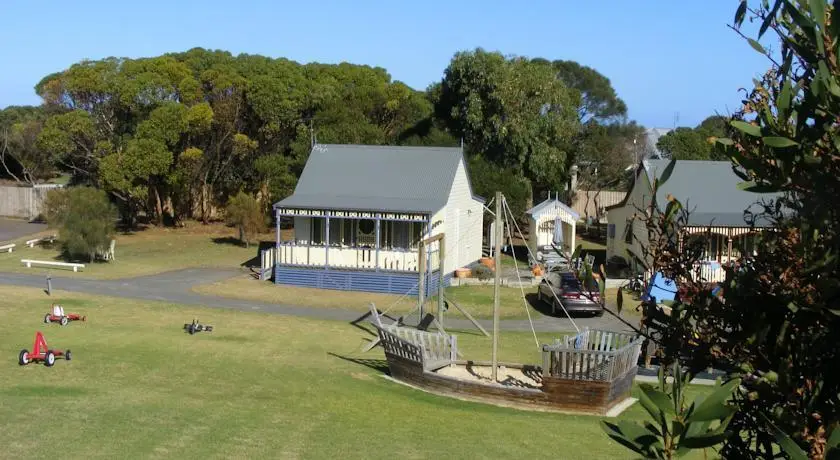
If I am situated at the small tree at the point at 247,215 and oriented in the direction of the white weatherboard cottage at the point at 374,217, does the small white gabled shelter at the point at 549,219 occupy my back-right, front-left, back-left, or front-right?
front-left

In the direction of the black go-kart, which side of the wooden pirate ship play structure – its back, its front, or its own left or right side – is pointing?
front

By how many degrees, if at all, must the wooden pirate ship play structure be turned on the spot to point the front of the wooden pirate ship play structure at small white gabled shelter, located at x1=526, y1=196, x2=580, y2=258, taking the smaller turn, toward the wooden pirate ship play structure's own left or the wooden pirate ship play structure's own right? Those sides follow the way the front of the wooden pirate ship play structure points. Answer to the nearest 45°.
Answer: approximately 45° to the wooden pirate ship play structure's own right

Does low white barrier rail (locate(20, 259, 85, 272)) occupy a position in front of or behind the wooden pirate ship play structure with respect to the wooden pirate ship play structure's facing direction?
in front

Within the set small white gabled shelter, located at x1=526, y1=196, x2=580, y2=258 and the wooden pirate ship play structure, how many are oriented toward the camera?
1

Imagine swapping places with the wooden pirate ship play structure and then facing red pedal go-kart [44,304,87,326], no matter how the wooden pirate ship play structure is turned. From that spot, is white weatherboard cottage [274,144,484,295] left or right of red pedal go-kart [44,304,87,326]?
right

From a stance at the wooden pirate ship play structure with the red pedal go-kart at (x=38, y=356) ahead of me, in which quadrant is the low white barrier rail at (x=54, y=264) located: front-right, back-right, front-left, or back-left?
front-right

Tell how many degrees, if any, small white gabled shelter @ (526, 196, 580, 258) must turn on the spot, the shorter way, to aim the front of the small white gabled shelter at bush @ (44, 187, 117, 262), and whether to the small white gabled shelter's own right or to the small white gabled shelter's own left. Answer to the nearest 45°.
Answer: approximately 90° to the small white gabled shelter's own right

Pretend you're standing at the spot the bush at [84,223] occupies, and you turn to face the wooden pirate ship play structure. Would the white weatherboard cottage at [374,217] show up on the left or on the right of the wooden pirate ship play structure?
left

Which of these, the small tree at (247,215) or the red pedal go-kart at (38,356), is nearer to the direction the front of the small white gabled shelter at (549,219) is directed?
the red pedal go-kart

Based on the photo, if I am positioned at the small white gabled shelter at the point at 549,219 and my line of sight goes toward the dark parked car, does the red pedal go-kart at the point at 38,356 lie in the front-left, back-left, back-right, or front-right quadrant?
front-right

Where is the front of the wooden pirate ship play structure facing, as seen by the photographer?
facing away from the viewer and to the left of the viewer

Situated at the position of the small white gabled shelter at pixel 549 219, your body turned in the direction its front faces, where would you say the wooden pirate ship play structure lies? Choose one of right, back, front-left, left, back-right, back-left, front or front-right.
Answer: front

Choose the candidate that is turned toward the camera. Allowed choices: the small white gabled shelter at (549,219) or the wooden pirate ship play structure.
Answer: the small white gabled shelter

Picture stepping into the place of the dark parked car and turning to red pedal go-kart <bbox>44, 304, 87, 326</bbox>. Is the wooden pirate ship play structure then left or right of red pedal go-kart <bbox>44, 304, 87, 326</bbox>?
left

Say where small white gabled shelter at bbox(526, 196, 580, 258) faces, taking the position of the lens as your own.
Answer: facing the viewer

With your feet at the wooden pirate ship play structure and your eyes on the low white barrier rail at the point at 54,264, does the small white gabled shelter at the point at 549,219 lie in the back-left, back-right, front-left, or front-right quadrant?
front-right

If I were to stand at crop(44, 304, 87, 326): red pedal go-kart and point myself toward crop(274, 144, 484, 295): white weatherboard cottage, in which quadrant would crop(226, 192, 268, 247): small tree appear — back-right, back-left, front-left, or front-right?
front-left

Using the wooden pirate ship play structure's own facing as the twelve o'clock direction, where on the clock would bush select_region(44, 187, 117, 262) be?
The bush is roughly at 12 o'clock from the wooden pirate ship play structure.
